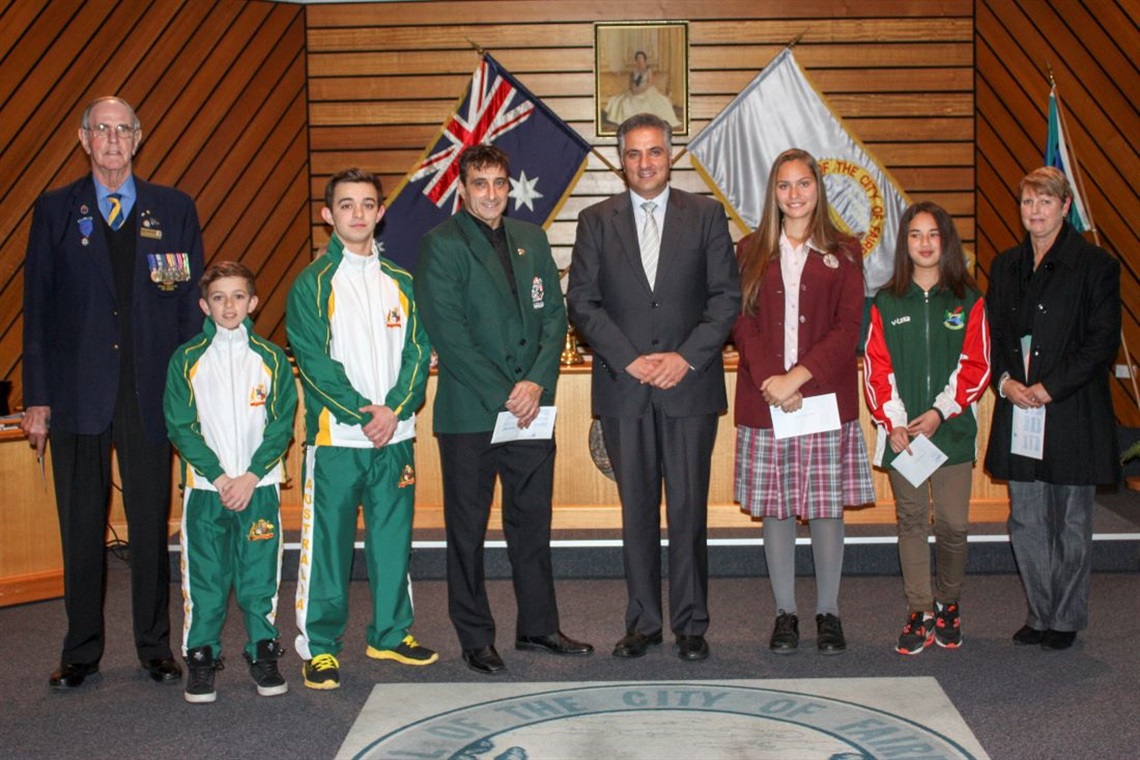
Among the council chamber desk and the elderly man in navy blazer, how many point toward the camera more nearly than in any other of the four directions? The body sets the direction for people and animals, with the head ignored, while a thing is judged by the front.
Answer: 2

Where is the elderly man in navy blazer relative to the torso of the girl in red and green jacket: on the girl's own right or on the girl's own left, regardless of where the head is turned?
on the girl's own right

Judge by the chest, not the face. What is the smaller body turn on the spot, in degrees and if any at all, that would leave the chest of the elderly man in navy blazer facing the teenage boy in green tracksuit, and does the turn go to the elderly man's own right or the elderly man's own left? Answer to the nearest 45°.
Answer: approximately 90° to the elderly man's own left

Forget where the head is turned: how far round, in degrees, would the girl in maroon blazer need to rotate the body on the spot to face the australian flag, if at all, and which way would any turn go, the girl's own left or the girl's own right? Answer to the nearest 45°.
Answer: approximately 135° to the girl's own right

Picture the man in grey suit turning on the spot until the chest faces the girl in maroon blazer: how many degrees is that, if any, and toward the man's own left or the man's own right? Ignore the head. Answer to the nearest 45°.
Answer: approximately 90° to the man's own left

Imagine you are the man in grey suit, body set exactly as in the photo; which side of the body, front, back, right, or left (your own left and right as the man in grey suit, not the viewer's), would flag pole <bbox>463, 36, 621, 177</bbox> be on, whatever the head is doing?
back

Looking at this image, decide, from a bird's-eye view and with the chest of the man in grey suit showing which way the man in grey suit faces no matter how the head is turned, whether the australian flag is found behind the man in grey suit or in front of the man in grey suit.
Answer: behind
